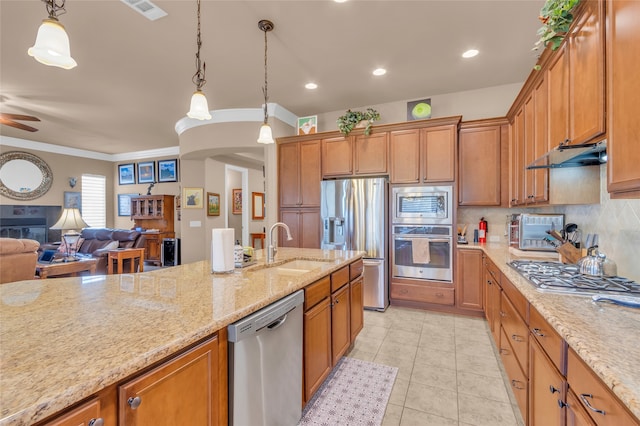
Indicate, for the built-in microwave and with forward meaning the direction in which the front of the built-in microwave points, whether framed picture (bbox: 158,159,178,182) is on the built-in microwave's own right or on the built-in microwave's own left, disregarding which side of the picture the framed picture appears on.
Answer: on the built-in microwave's own right

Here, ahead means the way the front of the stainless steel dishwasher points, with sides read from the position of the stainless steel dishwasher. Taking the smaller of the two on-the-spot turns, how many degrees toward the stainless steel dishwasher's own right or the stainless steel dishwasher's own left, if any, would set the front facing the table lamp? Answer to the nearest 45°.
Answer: approximately 180°

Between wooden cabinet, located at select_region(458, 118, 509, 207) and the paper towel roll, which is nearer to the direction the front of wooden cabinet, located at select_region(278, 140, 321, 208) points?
the paper towel roll

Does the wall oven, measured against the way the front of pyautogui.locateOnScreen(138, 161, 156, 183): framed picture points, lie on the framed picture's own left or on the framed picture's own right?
on the framed picture's own left

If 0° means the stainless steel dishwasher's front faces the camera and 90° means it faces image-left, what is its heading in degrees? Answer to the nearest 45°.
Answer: approximately 315°

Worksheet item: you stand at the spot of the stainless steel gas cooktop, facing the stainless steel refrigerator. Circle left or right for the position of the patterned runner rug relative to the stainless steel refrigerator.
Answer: left

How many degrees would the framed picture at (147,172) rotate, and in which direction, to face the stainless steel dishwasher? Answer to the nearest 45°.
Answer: approximately 45° to its left

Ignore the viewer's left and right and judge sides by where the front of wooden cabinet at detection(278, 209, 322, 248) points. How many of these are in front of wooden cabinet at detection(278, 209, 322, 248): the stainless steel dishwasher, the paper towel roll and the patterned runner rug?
3
